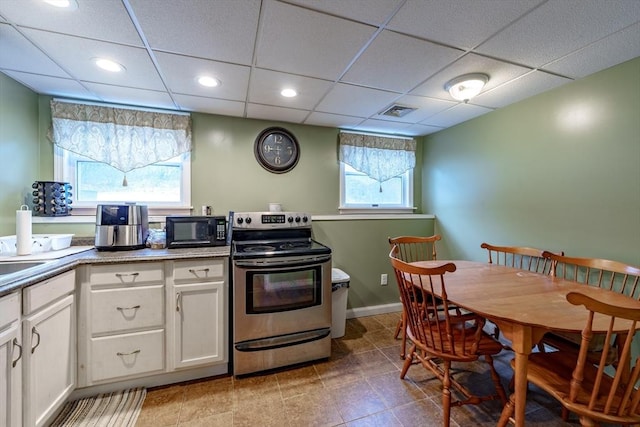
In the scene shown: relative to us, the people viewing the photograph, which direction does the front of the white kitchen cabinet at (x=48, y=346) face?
facing the viewer and to the right of the viewer

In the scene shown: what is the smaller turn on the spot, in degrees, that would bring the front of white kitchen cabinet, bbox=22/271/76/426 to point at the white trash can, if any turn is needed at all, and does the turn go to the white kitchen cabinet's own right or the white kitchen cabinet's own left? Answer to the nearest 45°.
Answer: approximately 45° to the white kitchen cabinet's own left

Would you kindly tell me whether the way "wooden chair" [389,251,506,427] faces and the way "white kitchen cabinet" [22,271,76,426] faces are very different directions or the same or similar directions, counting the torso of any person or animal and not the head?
same or similar directions

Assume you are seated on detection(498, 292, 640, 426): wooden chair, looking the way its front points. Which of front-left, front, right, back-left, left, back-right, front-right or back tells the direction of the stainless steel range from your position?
front-left

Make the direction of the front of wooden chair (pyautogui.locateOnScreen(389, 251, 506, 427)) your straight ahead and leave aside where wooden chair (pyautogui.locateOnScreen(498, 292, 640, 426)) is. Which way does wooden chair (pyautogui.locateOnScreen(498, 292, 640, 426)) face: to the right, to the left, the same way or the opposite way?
to the left

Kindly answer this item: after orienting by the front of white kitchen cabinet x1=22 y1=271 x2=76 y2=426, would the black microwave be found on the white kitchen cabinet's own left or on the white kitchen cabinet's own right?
on the white kitchen cabinet's own left

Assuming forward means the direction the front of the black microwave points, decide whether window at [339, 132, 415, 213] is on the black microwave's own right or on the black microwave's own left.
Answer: on the black microwave's own left

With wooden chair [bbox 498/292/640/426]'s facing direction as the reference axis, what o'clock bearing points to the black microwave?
The black microwave is roughly at 10 o'clock from the wooden chair.

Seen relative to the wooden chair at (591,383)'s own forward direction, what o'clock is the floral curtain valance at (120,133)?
The floral curtain valance is roughly at 10 o'clock from the wooden chair.

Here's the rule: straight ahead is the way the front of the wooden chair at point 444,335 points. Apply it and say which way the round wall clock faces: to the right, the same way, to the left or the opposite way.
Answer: to the right

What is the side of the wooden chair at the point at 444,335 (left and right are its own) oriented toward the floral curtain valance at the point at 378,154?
left

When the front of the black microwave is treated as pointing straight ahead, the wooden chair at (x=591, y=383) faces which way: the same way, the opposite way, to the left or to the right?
the opposite way

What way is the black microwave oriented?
toward the camera

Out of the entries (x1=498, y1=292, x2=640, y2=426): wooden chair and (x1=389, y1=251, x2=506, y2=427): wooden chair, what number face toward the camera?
0

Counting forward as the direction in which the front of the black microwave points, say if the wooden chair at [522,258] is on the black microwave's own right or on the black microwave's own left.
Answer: on the black microwave's own left

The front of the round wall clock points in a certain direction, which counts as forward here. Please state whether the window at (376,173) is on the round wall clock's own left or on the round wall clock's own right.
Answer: on the round wall clock's own left

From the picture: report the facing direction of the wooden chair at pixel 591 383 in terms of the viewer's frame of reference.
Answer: facing away from the viewer and to the left of the viewer

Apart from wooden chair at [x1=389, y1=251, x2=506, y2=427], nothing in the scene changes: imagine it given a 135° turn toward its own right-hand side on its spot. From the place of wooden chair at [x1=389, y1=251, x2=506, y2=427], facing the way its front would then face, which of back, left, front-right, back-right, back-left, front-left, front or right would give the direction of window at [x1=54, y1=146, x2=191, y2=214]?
right

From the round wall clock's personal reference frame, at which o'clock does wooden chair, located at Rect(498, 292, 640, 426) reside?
The wooden chair is roughly at 11 o'clock from the round wall clock.

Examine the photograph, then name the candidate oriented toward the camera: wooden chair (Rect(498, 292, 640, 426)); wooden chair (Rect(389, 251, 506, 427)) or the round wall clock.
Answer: the round wall clock

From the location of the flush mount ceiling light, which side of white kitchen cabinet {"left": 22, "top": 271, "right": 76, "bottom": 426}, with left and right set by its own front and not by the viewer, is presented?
front
